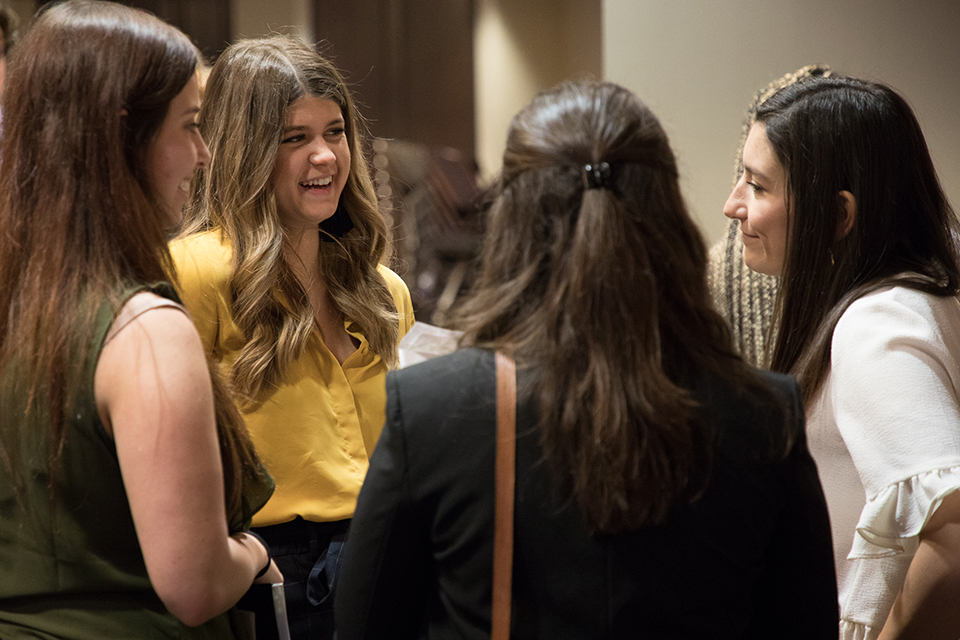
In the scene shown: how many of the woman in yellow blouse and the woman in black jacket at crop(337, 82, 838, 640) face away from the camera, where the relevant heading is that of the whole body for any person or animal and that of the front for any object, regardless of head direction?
1

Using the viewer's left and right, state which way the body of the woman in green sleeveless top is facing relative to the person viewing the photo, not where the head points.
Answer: facing away from the viewer and to the right of the viewer

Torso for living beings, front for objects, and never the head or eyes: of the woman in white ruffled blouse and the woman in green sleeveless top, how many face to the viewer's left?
1

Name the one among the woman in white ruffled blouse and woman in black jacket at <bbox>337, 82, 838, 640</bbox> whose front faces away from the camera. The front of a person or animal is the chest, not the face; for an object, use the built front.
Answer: the woman in black jacket

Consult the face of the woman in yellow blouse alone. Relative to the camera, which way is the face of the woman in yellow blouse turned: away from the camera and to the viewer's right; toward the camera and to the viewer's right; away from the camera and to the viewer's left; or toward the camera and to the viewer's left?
toward the camera and to the viewer's right

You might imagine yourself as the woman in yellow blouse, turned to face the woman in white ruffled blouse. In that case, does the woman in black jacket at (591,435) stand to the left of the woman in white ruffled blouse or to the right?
right

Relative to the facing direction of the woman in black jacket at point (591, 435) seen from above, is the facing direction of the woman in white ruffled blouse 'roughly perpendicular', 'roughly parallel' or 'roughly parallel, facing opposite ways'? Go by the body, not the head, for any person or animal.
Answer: roughly perpendicular

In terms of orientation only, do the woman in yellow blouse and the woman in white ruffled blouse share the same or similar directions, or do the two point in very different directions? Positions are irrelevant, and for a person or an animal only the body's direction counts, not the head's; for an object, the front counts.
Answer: very different directions

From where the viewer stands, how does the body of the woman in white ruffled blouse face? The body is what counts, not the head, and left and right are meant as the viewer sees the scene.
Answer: facing to the left of the viewer

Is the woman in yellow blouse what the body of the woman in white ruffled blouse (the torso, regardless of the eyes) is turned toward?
yes

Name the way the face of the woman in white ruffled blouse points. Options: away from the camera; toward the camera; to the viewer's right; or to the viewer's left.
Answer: to the viewer's left

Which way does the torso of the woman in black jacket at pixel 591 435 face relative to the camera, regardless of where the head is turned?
away from the camera
